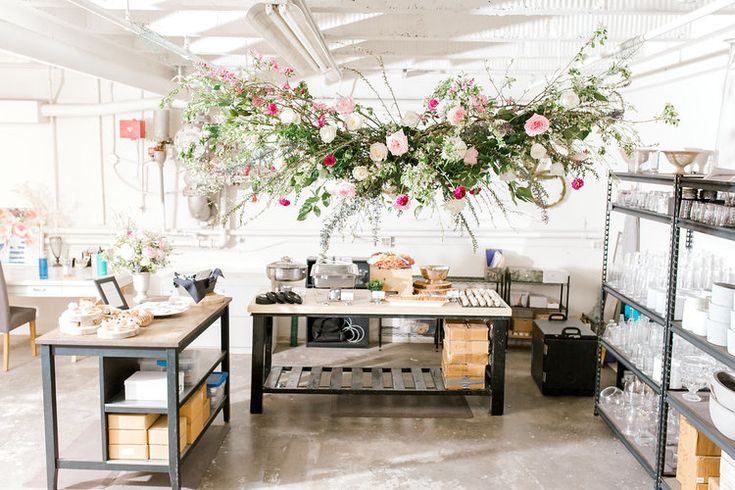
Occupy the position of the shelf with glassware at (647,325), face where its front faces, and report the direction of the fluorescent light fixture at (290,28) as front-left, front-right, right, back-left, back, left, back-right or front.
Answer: front

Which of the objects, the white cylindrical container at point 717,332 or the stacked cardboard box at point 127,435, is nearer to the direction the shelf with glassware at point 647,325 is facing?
the stacked cardboard box

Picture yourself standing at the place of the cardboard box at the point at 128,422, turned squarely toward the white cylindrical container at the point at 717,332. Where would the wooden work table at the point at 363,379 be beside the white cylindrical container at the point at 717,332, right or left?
left

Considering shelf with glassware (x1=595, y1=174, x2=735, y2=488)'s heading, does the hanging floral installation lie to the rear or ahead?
ahead

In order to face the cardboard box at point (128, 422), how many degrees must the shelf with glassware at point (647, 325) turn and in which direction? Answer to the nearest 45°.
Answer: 0° — it already faces it

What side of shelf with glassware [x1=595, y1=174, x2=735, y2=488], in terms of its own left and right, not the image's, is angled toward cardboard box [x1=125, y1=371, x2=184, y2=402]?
front

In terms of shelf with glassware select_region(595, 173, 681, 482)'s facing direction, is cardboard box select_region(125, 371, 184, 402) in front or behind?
in front

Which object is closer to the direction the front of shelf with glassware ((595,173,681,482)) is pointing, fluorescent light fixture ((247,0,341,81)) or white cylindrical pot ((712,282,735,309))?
the fluorescent light fixture

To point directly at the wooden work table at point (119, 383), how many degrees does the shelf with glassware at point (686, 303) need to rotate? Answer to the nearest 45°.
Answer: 0° — it already faces it

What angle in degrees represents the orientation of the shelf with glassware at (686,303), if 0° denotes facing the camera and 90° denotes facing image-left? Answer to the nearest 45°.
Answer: approximately 45°
